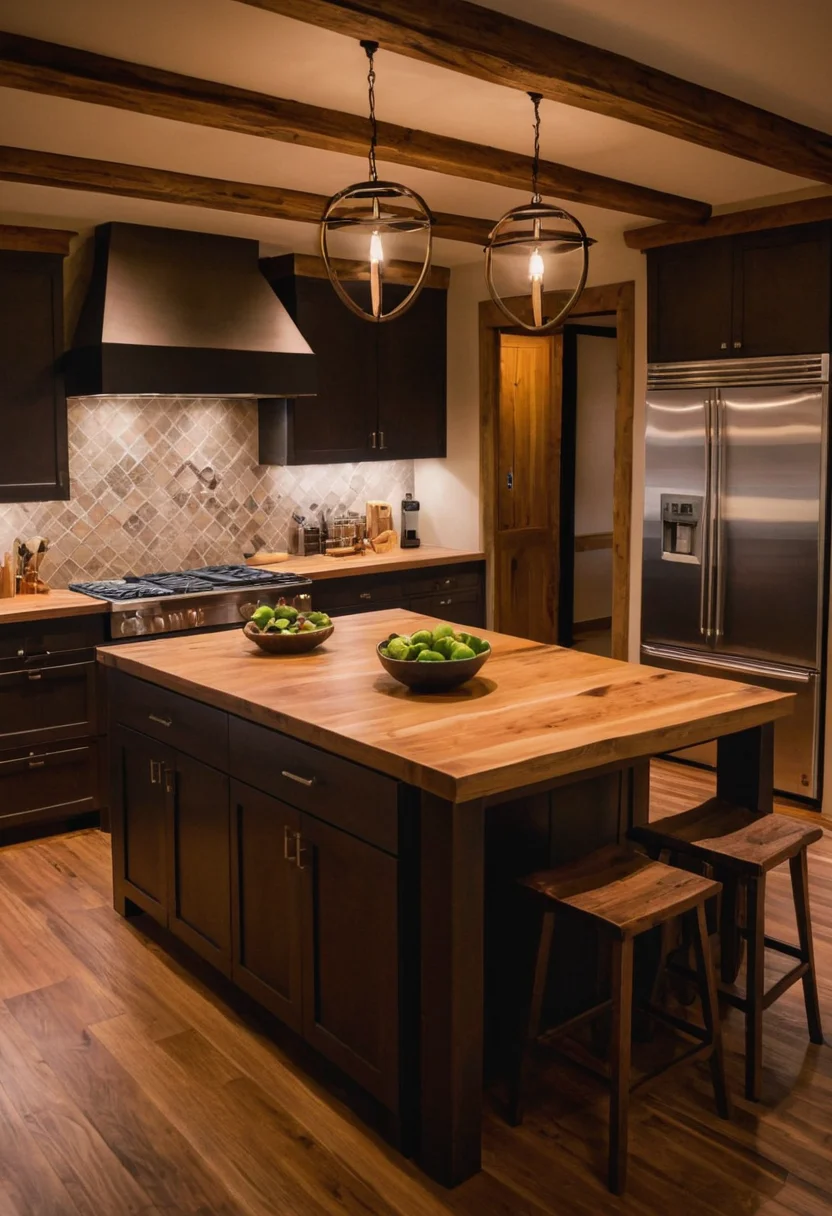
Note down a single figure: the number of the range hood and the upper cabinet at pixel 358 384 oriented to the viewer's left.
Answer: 0

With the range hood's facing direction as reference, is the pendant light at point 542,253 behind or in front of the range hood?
in front

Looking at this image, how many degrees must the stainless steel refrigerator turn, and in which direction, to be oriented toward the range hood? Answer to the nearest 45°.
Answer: approximately 45° to its right

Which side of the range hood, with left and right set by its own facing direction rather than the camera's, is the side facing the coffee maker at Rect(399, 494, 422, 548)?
left

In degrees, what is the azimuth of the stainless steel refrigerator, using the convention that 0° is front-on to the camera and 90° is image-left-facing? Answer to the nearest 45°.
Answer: approximately 45°

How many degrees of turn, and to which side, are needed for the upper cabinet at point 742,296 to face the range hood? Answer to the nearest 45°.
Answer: approximately 45° to its right

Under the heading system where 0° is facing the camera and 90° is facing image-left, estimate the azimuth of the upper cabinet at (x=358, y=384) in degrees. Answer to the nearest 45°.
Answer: approximately 315°

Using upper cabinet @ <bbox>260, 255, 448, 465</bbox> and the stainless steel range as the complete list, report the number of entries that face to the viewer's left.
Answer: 0

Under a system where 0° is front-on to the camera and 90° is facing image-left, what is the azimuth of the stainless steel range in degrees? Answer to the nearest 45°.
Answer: approximately 315°
